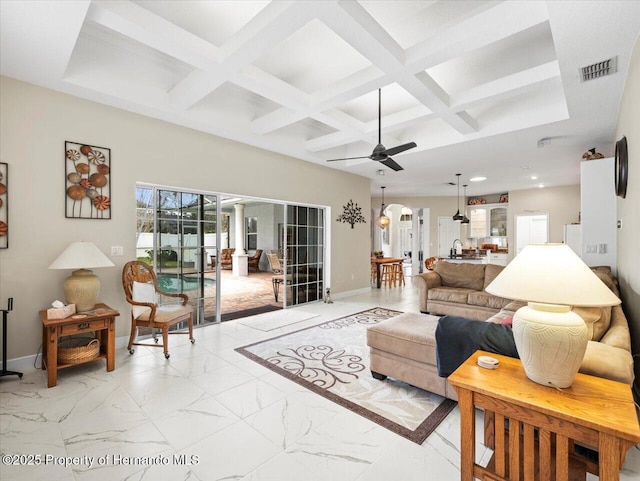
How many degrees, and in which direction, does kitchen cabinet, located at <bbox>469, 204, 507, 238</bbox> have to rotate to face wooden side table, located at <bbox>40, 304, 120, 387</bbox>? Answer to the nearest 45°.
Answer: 0° — it already faces it

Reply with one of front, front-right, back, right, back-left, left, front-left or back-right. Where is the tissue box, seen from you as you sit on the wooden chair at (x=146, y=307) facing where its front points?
right

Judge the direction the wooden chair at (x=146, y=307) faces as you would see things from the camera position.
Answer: facing the viewer and to the right of the viewer

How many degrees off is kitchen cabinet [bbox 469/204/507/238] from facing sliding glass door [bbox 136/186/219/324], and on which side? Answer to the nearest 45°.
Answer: approximately 45° to its right

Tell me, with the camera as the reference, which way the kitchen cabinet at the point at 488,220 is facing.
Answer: facing the viewer

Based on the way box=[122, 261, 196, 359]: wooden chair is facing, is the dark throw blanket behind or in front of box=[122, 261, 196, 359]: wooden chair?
in front

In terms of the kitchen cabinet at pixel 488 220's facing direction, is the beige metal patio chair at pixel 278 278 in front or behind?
in front

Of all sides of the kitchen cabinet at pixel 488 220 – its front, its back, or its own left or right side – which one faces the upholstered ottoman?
front

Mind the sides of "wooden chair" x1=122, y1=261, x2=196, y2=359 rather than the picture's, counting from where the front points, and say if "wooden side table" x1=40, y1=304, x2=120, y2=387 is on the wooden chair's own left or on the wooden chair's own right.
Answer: on the wooden chair's own right

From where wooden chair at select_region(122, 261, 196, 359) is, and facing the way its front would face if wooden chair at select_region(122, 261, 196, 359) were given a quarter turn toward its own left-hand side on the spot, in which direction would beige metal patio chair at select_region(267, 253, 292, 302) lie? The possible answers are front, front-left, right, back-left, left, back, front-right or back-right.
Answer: front

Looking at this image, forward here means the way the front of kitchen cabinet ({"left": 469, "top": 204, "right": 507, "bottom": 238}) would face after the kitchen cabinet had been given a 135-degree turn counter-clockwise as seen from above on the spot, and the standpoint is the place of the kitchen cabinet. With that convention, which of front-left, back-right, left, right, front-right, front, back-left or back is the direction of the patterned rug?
back-right

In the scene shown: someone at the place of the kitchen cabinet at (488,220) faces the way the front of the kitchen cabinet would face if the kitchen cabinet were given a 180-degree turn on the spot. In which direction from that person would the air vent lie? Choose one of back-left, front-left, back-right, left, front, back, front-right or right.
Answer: back

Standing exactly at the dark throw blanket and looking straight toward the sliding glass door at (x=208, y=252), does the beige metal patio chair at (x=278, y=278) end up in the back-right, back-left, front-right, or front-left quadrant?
front-right

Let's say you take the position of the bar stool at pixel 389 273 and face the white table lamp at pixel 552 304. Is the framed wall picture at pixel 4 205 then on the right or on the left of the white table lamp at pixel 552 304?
right

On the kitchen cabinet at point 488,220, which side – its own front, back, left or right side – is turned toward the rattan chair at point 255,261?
right

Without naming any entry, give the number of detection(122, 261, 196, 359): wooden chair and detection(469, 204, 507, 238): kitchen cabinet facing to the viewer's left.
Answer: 0

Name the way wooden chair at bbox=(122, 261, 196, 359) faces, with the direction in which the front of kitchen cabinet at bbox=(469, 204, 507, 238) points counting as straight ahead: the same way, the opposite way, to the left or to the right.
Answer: to the left
